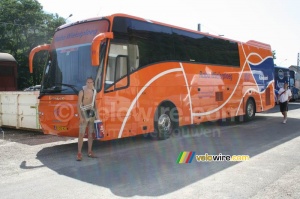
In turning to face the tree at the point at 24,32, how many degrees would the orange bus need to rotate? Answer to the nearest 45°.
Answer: approximately 90° to its right

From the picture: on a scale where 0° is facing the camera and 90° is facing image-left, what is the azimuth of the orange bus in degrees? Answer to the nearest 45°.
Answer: approximately 45°
